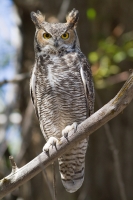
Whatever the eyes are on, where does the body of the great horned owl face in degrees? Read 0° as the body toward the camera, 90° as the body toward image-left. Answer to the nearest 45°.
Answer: approximately 0°
